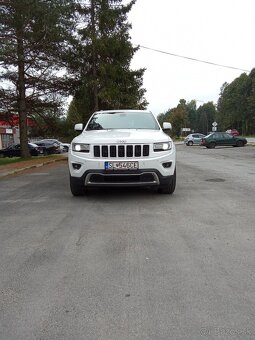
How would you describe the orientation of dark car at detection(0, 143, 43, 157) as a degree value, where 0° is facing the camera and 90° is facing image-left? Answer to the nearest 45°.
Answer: approximately 90°

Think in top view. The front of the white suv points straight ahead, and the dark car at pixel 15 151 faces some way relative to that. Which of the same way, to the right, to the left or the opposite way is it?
to the right

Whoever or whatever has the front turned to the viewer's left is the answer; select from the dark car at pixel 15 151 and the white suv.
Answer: the dark car

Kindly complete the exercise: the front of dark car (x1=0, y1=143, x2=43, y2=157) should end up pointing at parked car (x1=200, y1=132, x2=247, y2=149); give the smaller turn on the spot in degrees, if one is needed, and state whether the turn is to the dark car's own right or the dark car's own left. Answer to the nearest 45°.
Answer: approximately 180°

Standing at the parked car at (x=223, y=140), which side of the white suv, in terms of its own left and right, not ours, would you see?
back

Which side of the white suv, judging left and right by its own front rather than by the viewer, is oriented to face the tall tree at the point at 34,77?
back

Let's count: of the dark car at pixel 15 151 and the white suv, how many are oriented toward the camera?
1

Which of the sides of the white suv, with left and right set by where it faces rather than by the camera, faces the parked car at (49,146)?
back

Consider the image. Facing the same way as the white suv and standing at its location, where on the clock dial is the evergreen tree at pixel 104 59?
The evergreen tree is roughly at 6 o'clock from the white suv.
